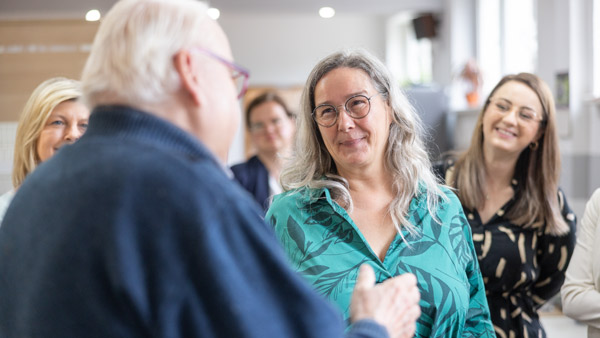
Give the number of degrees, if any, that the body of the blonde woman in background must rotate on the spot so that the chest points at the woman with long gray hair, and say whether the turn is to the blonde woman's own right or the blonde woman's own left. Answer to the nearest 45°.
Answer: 0° — they already face them

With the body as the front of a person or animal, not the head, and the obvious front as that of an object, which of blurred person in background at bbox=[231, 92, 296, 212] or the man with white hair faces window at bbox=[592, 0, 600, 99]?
the man with white hair

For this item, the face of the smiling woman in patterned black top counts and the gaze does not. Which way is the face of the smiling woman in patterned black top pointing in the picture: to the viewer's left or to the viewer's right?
to the viewer's left

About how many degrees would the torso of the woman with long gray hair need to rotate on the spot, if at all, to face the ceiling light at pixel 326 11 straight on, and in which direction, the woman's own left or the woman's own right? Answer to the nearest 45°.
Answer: approximately 180°

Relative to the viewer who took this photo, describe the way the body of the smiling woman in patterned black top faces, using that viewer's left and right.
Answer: facing the viewer and to the left of the viewer

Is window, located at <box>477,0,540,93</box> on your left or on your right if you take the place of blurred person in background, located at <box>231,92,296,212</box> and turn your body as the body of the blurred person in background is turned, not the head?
on your left

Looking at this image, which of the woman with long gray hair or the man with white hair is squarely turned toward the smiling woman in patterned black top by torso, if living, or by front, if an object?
the man with white hair

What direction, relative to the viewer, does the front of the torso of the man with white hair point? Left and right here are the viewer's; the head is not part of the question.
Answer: facing away from the viewer and to the right of the viewer

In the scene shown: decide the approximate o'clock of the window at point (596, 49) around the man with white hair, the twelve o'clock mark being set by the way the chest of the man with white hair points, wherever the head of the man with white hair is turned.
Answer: The window is roughly at 12 o'clock from the man with white hair.

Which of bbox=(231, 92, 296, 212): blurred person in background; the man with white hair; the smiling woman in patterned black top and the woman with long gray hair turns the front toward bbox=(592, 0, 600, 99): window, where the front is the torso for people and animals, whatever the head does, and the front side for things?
the man with white hair

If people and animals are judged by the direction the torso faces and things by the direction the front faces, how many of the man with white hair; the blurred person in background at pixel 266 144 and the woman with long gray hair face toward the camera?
2

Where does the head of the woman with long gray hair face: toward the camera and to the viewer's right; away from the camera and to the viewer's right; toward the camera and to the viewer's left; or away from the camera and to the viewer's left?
toward the camera and to the viewer's left

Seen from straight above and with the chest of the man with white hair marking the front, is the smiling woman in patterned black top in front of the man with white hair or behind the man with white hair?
in front

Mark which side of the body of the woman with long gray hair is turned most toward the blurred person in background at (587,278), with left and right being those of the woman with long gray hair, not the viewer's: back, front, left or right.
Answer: left
